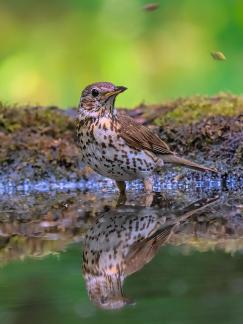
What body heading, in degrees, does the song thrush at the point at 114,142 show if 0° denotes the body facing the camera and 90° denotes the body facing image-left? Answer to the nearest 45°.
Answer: approximately 45°
